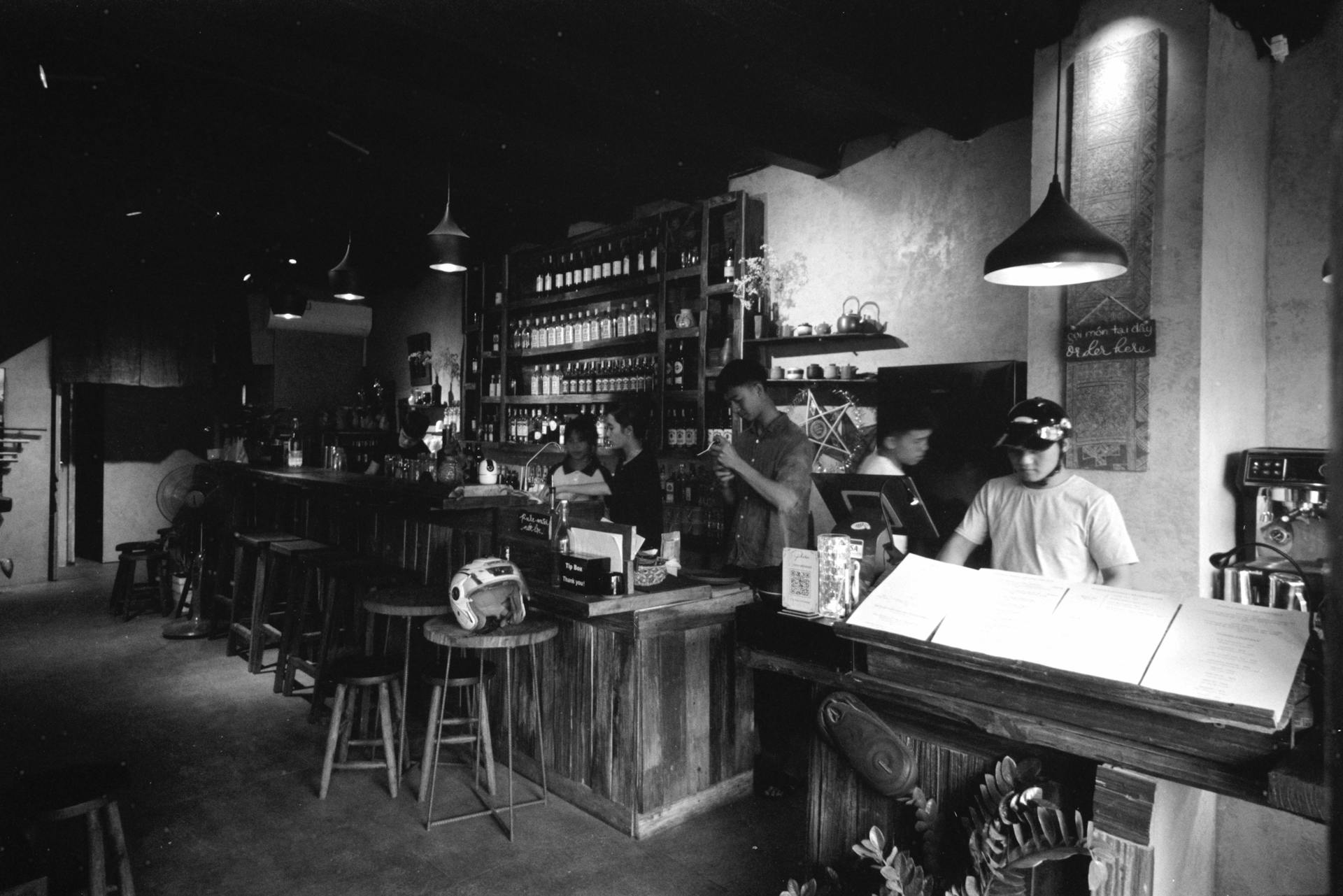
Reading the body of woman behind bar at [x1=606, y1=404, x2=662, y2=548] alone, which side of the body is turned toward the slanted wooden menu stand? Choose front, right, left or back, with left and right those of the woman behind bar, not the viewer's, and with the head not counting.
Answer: left

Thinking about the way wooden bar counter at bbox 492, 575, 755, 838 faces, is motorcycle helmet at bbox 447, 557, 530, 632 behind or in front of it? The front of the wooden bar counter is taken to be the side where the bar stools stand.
in front

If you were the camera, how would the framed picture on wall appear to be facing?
facing the viewer

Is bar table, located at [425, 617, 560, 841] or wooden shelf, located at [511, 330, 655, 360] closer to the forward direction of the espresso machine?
the bar table

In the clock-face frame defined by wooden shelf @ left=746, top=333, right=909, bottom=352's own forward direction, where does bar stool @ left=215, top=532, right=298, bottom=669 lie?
The bar stool is roughly at 3 o'clock from the wooden shelf.

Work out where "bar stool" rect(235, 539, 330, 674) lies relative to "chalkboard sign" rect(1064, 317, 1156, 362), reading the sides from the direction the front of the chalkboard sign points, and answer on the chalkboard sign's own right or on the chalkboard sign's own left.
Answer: on the chalkboard sign's own right

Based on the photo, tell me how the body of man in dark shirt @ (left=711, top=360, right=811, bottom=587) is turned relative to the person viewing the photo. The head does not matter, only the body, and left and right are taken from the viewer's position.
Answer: facing the viewer and to the left of the viewer

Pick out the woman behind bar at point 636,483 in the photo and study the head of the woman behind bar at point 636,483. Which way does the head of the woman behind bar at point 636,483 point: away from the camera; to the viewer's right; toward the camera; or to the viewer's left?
to the viewer's left

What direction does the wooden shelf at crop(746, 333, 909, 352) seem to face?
toward the camera

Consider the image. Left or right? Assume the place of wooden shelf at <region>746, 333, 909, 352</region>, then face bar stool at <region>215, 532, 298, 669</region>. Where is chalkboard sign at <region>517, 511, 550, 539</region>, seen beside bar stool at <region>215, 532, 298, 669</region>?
left

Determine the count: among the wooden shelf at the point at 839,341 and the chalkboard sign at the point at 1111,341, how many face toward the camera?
2

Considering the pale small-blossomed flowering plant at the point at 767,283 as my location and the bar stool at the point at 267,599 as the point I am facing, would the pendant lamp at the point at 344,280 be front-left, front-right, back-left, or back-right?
front-right
